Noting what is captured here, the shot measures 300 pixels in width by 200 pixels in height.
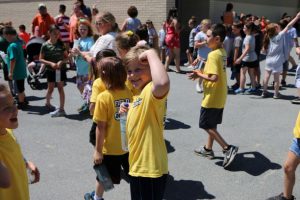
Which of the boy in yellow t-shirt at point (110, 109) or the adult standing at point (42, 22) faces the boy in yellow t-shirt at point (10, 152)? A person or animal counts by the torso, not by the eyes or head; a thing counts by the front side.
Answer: the adult standing

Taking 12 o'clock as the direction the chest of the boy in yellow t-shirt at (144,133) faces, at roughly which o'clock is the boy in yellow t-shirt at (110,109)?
the boy in yellow t-shirt at (110,109) is roughly at 4 o'clock from the boy in yellow t-shirt at (144,133).

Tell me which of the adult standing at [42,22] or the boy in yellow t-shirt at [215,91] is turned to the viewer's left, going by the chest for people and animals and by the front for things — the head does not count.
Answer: the boy in yellow t-shirt

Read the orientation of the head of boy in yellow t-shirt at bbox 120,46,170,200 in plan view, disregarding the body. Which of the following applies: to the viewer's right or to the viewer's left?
to the viewer's left

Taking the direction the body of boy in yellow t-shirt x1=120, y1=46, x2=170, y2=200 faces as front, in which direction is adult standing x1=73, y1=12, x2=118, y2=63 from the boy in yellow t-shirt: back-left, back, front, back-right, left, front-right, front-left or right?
back-right

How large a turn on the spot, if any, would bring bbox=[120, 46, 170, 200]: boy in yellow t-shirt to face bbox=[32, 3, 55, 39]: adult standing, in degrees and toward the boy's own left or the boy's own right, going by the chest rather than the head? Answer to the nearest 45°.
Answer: approximately 135° to the boy's own right

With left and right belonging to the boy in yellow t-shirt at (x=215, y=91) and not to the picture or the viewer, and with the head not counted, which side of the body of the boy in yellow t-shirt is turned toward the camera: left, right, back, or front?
left

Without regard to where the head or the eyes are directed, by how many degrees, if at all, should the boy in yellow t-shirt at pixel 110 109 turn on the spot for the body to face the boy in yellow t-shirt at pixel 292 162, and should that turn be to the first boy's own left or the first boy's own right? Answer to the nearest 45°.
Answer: approximately 135° to the first boy's own right

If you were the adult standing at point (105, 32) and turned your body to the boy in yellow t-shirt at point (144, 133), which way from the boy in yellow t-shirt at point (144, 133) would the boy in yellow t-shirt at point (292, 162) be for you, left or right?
left
